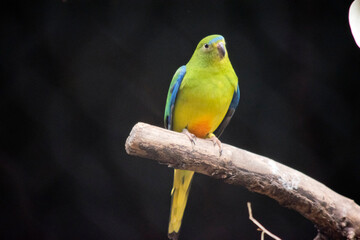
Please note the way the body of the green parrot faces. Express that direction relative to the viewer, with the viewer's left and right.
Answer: facing the viewer and to the right of the viewer
